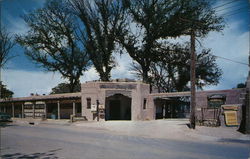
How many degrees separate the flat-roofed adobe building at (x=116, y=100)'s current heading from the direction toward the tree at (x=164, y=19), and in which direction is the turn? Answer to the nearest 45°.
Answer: approximately 135° to its left

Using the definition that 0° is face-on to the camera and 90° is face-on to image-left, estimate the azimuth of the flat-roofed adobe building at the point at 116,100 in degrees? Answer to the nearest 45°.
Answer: approximately 0°

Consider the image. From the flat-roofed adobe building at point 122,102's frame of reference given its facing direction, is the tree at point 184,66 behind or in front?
behind

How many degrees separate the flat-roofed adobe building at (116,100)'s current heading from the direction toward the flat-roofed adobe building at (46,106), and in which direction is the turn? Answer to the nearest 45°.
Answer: approximately 135° to its right

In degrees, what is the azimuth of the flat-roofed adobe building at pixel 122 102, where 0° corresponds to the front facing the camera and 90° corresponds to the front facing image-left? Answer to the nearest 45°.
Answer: approximately 0°
